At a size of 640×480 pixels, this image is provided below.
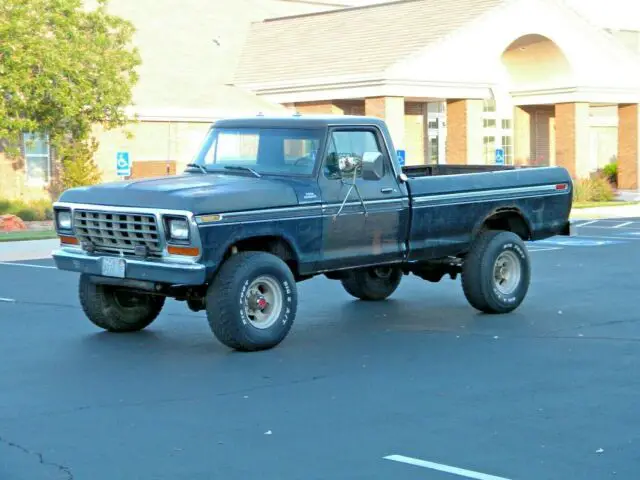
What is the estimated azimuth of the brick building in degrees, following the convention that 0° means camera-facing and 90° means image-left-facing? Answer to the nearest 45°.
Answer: approximately 315°

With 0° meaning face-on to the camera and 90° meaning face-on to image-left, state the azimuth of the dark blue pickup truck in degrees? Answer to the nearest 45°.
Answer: approximately 45°

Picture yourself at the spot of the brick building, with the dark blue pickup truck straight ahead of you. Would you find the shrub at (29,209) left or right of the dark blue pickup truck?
right

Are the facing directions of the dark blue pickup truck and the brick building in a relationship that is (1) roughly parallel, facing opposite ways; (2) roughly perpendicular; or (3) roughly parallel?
roughly perpendicular

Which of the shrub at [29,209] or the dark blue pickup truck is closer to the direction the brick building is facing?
the dark blue pickup truck

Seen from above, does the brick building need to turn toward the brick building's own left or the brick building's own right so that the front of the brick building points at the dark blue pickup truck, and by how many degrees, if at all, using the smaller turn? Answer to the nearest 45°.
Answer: approximately 45° to the brick building's own right

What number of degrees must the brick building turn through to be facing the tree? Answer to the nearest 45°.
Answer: approximately 90° to its right
